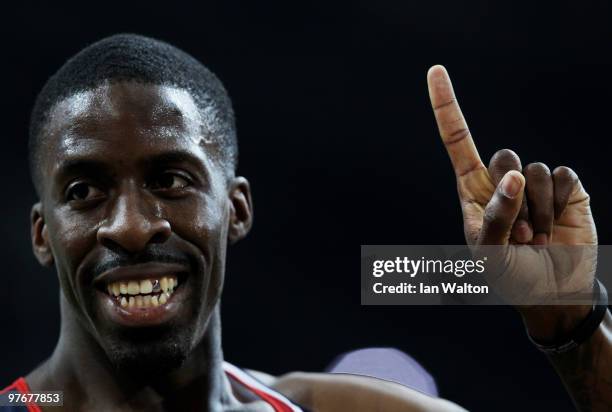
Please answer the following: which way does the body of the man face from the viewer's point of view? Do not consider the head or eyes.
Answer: toward the camera

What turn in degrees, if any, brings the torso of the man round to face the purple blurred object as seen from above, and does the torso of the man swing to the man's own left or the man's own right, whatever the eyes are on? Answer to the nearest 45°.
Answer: approximately 180°
